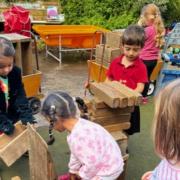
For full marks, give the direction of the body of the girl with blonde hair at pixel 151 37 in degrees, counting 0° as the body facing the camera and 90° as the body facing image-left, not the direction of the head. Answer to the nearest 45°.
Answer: approximately 45°

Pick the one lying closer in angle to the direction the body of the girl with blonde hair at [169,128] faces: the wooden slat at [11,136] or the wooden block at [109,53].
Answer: the wooden block

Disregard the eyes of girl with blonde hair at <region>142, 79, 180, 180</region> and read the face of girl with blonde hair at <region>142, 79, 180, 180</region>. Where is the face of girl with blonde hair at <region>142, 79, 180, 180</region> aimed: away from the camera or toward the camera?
away from the camera

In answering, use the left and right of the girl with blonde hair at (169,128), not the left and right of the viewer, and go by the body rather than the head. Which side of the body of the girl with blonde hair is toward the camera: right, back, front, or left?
back

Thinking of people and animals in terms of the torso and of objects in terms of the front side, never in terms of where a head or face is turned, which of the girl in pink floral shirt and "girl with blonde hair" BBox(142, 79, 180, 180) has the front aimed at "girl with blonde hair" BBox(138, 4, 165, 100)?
"girl with blonde hair" BBox(142, 79, 180, 180)
